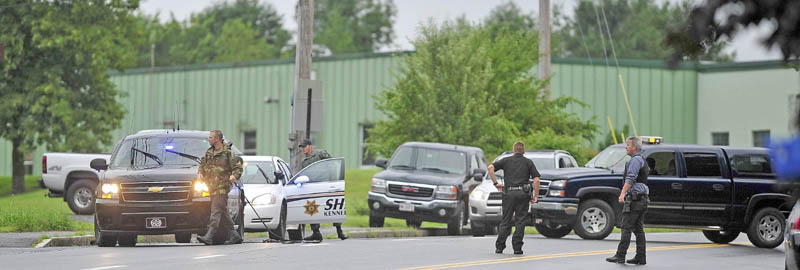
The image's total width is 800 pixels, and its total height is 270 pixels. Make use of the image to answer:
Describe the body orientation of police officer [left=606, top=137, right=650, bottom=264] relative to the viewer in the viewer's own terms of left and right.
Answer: facing to the left of the viewer

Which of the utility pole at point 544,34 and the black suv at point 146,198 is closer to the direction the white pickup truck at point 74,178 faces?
the utility pole

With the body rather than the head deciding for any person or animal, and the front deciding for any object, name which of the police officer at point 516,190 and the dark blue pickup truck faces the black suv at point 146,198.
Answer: the dark blue pickup truck

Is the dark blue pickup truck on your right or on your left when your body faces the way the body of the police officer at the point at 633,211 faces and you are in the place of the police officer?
on your right

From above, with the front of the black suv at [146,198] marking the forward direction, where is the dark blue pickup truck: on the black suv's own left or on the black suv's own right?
on the black suv's own left

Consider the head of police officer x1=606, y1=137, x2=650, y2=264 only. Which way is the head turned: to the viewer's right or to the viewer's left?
to the viewer's left

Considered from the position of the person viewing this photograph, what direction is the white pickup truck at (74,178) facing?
facing to the right of the viewer

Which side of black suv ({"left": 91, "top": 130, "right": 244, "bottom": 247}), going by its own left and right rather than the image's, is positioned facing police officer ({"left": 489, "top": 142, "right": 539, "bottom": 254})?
left

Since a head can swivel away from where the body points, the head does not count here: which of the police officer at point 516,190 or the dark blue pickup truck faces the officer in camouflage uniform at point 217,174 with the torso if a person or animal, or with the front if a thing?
the dark blue pickup truck
